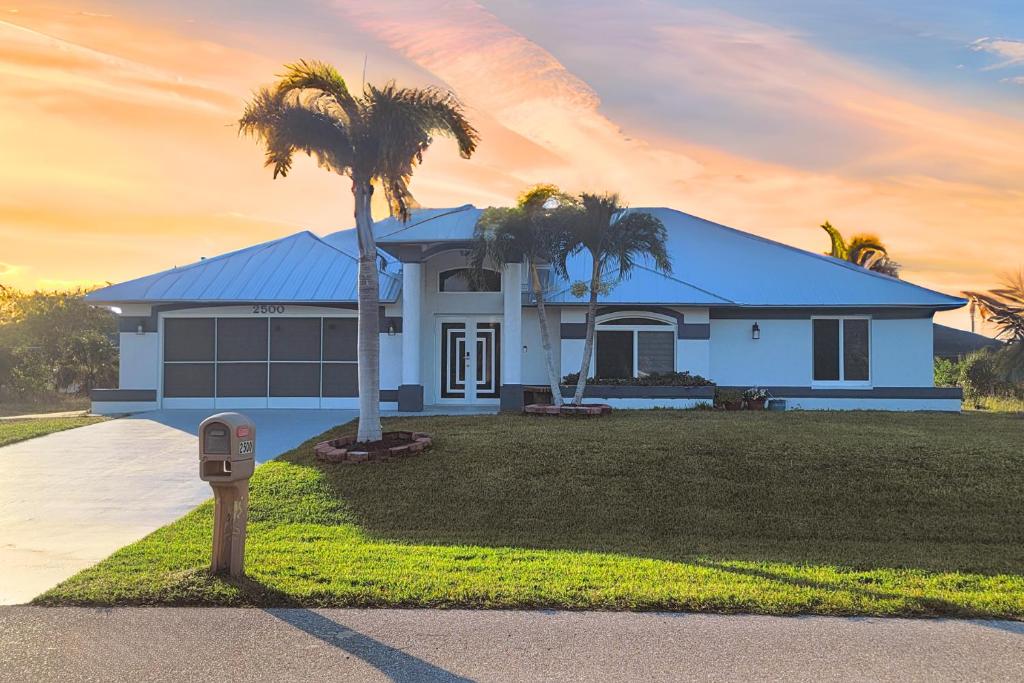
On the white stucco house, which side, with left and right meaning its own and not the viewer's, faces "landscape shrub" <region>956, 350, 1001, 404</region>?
left

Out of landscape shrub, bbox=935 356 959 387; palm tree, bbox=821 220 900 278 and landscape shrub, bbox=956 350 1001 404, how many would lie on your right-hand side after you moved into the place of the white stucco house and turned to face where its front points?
0

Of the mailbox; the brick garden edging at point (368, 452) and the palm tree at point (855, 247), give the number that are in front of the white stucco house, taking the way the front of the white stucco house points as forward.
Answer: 2

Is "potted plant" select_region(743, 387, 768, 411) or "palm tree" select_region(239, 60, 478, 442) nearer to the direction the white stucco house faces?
the palm tree

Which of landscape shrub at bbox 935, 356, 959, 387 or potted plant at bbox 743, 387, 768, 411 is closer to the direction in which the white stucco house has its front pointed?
the potted plant

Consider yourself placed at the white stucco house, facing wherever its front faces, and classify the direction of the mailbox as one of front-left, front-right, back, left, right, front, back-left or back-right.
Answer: front

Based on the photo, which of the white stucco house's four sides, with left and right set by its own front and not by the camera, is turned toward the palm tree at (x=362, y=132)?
front

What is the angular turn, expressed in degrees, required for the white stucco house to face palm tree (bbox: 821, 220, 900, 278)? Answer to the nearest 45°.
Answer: approximately 135° to its left

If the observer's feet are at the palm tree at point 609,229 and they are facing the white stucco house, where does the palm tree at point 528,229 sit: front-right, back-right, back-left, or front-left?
front-left

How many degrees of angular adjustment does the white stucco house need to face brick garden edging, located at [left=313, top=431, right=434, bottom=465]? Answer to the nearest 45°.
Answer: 0° — it already faces it

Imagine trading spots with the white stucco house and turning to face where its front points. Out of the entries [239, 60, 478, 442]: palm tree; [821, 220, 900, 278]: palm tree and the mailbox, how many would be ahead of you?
2

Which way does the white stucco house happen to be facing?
toward the camera
